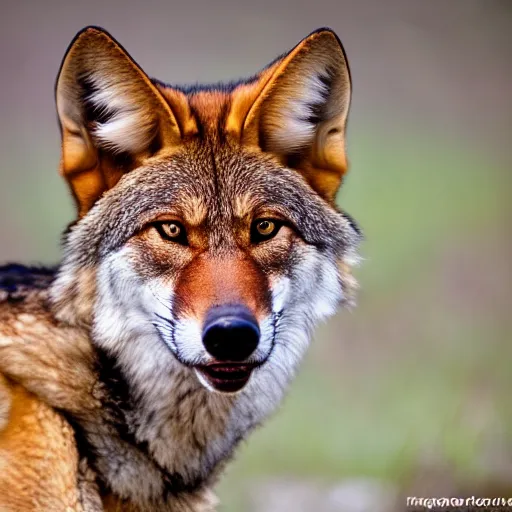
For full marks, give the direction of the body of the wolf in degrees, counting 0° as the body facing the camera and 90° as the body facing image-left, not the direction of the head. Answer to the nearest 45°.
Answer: approximately 315°
